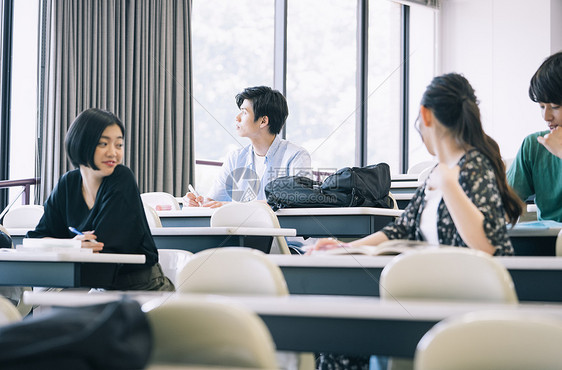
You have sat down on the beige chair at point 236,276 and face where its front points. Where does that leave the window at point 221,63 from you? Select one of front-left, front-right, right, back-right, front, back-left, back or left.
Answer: back

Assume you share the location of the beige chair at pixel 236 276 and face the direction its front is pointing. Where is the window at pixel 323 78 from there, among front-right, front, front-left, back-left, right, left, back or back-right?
back

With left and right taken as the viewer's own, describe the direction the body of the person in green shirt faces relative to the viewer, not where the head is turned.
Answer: facing the viewer

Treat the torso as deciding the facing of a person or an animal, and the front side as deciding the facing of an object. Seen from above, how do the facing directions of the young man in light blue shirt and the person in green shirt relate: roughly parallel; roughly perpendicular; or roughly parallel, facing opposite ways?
roughly parallel

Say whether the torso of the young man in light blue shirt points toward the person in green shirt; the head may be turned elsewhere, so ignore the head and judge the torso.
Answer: no

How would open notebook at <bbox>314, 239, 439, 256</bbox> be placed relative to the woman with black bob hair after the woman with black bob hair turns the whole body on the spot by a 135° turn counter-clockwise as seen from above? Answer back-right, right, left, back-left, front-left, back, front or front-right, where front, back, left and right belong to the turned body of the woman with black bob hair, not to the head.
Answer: front-right

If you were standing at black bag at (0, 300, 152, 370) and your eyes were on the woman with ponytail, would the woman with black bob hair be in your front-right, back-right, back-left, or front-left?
front-left

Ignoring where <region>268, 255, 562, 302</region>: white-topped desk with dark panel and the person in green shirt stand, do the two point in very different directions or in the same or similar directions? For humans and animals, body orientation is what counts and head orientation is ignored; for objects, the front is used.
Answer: same or similar directions

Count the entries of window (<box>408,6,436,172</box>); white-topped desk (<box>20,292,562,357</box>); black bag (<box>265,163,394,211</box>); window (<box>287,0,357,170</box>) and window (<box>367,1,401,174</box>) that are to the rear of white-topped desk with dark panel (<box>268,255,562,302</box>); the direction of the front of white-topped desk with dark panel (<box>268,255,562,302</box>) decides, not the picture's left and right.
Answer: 4

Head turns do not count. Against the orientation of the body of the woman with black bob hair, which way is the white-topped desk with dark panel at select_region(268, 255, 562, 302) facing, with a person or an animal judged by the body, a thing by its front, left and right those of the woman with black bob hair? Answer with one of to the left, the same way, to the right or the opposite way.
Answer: the same way

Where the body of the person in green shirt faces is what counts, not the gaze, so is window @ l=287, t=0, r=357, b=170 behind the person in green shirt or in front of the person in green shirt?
behind

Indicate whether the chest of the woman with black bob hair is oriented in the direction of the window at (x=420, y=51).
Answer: no

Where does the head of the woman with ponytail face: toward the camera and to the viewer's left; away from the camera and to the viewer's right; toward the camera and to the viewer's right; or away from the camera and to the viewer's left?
away from the camera and to the viewer's left

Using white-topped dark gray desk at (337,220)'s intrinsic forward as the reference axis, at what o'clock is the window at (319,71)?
The window is roughly at 6 o'clock from the white-topped dark gray desk.
